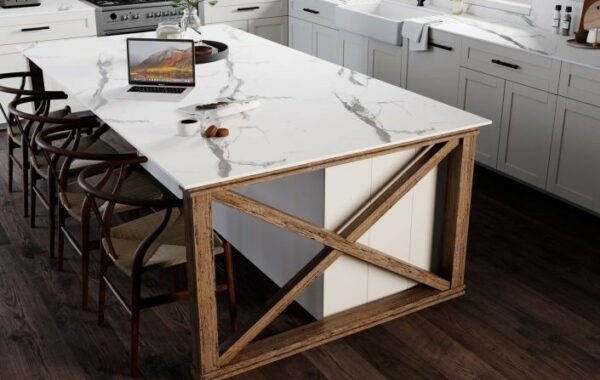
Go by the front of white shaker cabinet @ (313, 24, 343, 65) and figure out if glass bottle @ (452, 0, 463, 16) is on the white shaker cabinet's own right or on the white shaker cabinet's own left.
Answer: on the white shaker cabinet's own left

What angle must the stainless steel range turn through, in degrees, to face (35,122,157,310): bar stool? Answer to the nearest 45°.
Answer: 0° — it already faces it

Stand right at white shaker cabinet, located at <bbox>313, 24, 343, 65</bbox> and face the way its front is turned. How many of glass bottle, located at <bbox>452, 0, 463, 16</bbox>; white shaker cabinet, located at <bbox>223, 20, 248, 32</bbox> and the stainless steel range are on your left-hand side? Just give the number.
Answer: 1

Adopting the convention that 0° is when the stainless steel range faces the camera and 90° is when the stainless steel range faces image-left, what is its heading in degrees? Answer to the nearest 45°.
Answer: approximately 0°

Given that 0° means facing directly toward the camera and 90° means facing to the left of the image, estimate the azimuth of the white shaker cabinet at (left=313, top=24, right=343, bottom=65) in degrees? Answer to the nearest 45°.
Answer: approximately 45°

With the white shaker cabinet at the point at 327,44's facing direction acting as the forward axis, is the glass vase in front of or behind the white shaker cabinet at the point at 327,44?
in front

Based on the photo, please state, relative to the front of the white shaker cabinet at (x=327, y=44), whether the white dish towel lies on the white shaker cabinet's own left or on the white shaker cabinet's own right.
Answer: on the white shaker cabinet's own left

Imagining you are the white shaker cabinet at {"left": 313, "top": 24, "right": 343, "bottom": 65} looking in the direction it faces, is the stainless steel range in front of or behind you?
in front

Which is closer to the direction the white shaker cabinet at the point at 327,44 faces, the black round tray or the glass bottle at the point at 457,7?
the black round tray
